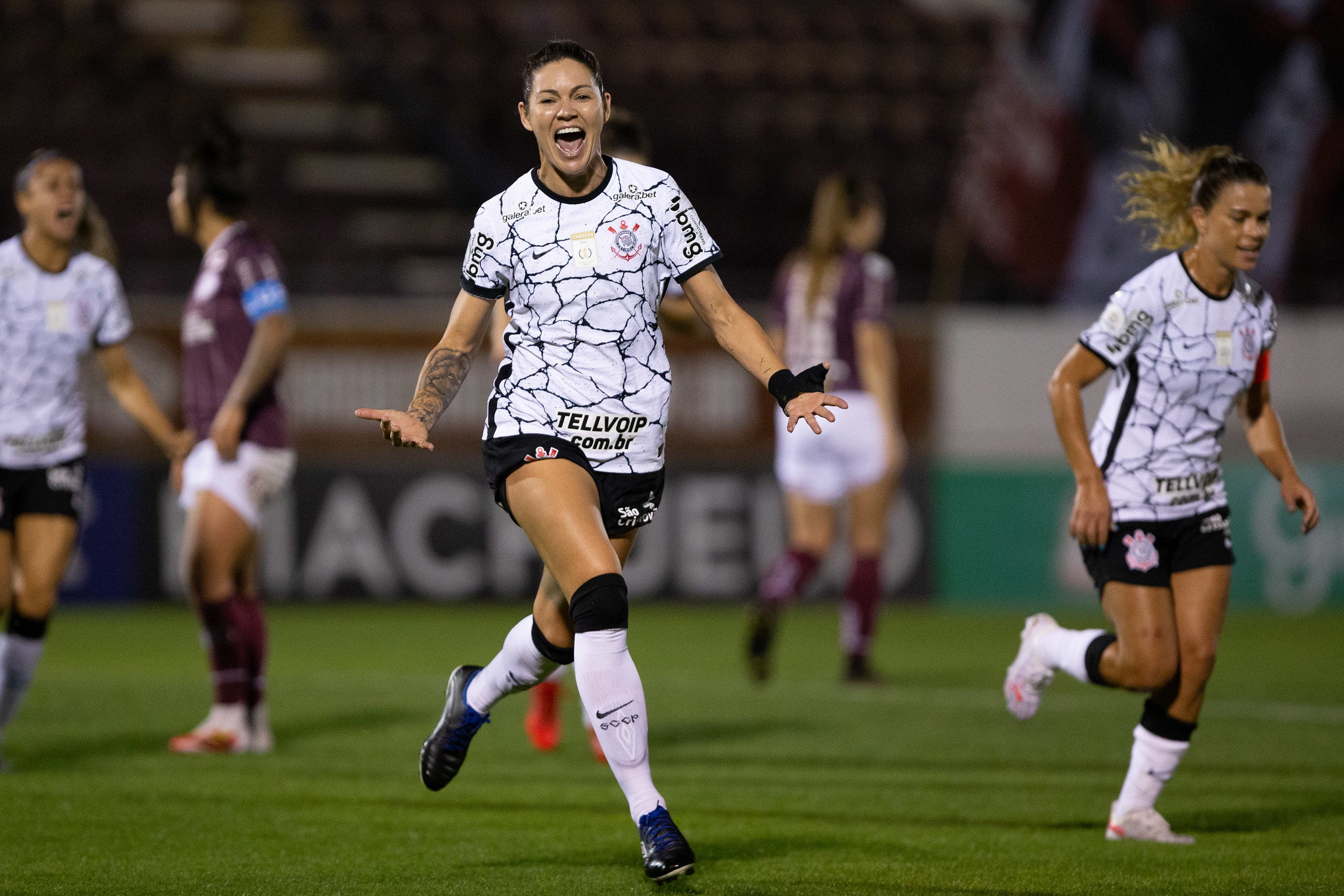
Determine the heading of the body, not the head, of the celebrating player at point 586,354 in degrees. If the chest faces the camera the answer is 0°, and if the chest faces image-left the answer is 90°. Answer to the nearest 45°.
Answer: approximately 0°

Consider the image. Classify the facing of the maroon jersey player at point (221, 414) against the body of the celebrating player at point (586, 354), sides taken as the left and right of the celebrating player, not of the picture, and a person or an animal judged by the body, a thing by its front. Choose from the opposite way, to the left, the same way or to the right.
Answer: to the right

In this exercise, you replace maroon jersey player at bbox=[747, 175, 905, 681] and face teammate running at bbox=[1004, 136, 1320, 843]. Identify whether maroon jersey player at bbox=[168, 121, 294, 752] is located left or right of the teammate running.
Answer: right

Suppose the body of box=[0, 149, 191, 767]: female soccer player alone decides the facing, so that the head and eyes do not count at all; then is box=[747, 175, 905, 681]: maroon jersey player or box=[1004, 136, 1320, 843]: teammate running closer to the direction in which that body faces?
the teammate running

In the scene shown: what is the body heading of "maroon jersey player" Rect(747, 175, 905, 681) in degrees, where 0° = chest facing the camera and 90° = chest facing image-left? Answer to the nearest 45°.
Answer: approximately 225°

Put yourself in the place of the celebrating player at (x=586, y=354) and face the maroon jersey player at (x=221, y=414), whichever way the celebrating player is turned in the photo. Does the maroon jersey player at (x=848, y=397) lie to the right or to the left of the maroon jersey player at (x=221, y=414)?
right

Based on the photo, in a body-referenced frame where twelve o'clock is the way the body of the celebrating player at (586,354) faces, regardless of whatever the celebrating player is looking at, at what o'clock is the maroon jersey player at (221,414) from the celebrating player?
The maroon jersey player is roughly at 5 o'clock from the celebrating player.

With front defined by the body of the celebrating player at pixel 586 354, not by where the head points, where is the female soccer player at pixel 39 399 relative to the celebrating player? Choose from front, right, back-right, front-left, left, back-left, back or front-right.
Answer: back-right

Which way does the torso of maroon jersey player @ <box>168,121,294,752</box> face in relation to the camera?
to the viewer's left

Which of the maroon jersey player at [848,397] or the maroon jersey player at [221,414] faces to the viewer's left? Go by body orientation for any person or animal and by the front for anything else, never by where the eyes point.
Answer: the maroon jersey player at [221,414]
